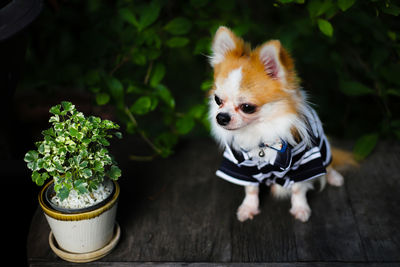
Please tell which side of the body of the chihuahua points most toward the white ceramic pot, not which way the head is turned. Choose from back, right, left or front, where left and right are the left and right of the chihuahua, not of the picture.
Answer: front

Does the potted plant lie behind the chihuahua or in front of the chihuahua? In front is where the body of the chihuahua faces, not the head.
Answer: in front

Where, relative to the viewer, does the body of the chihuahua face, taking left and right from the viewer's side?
facing the viewer and to the left of the viewer

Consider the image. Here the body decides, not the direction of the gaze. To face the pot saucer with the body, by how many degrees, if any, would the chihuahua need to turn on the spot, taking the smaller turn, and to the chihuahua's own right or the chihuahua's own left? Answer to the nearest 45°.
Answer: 0° — it already faces it
